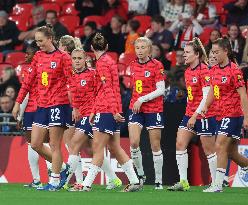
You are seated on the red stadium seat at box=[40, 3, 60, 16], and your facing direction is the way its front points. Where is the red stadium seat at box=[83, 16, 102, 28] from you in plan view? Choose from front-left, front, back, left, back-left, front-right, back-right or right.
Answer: front-left

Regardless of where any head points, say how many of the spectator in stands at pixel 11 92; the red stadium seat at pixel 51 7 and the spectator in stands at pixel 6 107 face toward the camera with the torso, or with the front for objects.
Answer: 3

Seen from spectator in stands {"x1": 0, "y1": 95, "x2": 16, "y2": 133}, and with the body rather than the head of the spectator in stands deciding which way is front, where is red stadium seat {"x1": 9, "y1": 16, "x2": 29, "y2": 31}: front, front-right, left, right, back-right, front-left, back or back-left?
back
